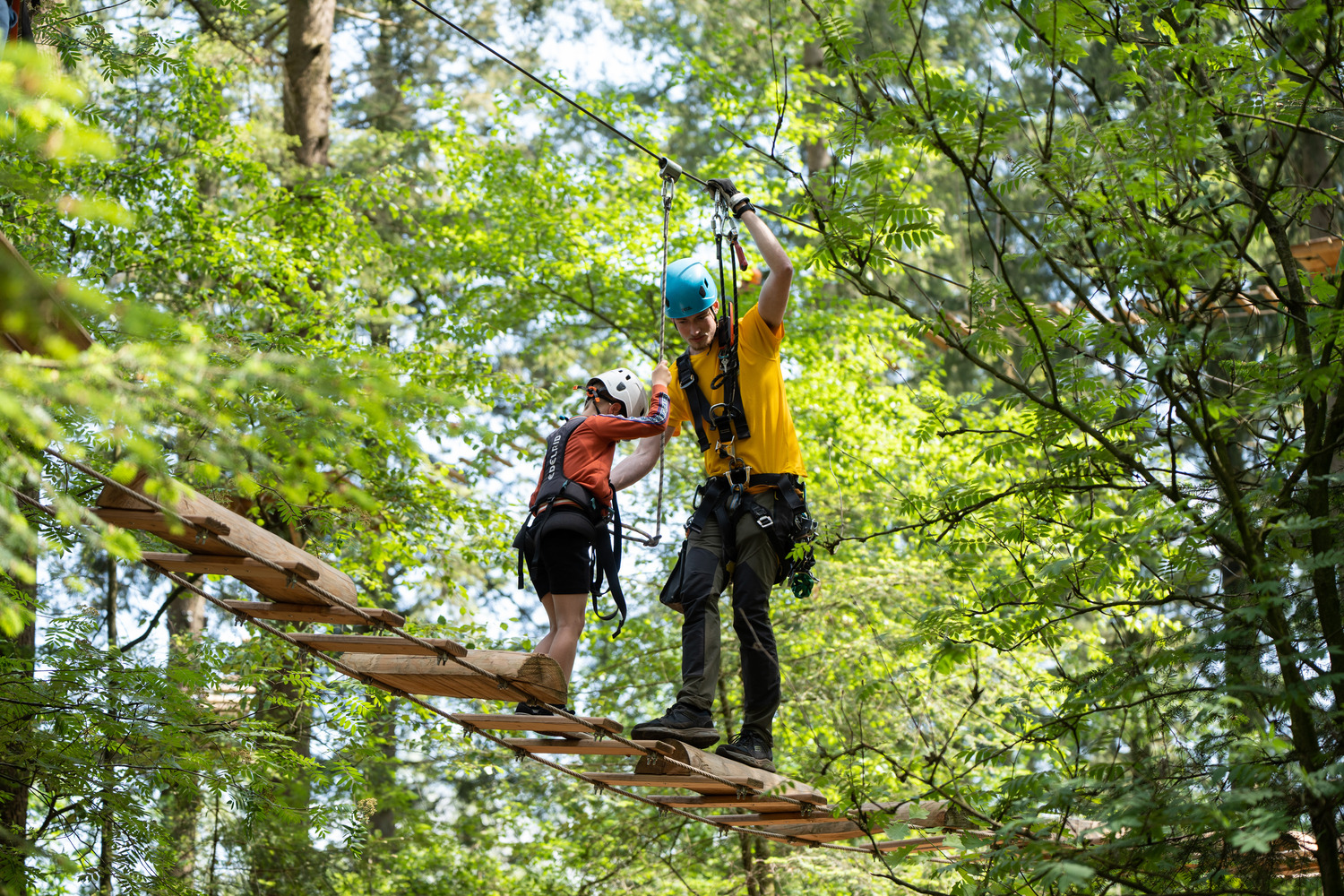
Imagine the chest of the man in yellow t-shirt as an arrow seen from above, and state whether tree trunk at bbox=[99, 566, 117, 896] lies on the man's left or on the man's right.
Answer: on the man's right

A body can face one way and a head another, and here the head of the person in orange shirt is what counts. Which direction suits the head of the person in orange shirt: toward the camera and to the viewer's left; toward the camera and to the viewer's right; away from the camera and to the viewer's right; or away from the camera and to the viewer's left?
away from the camera and to the viewer's right

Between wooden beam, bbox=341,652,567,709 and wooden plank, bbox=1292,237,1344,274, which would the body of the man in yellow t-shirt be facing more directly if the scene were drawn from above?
the wooden beam

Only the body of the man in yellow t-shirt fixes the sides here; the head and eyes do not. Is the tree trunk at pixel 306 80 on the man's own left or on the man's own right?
on the man's own right

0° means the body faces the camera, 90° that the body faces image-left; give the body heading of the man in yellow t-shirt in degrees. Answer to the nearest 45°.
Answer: approximately 45°

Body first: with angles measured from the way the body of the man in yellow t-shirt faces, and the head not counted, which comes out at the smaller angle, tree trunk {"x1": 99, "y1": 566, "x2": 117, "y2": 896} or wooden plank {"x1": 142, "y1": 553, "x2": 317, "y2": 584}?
the wooden plank

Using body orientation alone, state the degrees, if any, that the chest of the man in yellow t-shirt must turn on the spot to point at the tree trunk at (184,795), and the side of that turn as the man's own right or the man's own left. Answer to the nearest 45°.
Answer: approximately 90° to the man's own right
